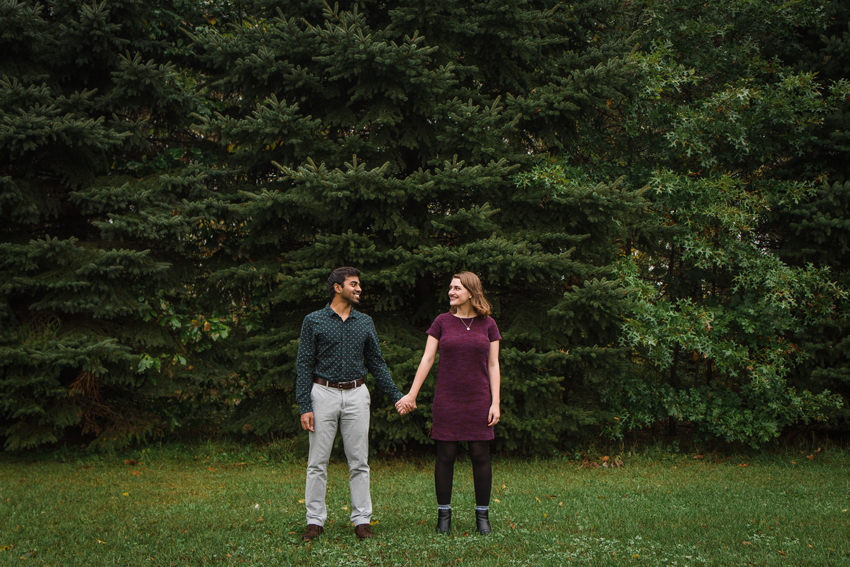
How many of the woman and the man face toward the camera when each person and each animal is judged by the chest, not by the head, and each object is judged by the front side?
2

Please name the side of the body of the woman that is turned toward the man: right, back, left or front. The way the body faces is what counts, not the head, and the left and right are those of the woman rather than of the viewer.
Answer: right

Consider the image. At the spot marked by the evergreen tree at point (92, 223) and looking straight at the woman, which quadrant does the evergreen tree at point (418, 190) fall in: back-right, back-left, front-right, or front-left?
front-left

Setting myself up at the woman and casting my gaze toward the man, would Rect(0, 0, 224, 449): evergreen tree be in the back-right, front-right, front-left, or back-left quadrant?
front-right

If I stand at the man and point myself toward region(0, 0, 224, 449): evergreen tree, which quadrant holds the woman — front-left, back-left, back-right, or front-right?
back-right

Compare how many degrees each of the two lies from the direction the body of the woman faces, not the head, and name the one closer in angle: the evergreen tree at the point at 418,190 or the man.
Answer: the man

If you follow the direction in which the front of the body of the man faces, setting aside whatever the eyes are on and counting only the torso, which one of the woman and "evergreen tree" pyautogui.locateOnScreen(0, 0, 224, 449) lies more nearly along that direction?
the woman

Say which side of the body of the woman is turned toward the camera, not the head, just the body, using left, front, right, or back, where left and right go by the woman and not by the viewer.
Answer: front

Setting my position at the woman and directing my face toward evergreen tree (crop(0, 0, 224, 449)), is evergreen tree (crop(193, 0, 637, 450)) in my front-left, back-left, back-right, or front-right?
front-right

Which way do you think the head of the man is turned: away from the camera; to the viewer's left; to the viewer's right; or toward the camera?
to the viewer's right

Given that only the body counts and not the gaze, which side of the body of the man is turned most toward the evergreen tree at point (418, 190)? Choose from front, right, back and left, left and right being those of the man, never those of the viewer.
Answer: back

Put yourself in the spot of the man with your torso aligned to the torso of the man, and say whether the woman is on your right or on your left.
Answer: on your left

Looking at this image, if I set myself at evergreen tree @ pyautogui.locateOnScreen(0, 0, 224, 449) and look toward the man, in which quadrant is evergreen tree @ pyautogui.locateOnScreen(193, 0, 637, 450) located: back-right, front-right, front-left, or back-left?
front-left
